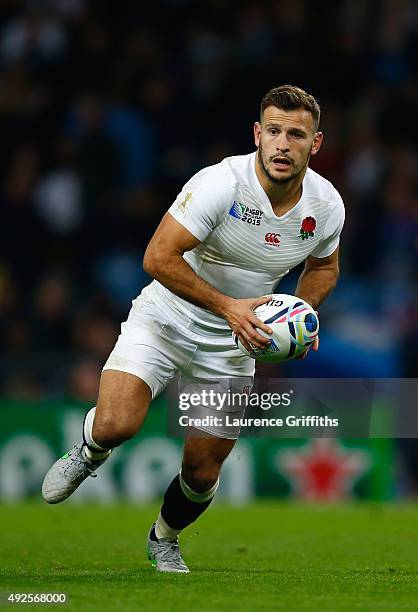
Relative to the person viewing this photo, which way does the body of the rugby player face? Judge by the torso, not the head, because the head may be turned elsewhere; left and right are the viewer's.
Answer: facing the viewer and to the right of the viewer

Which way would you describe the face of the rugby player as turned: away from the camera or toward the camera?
toward the camera
